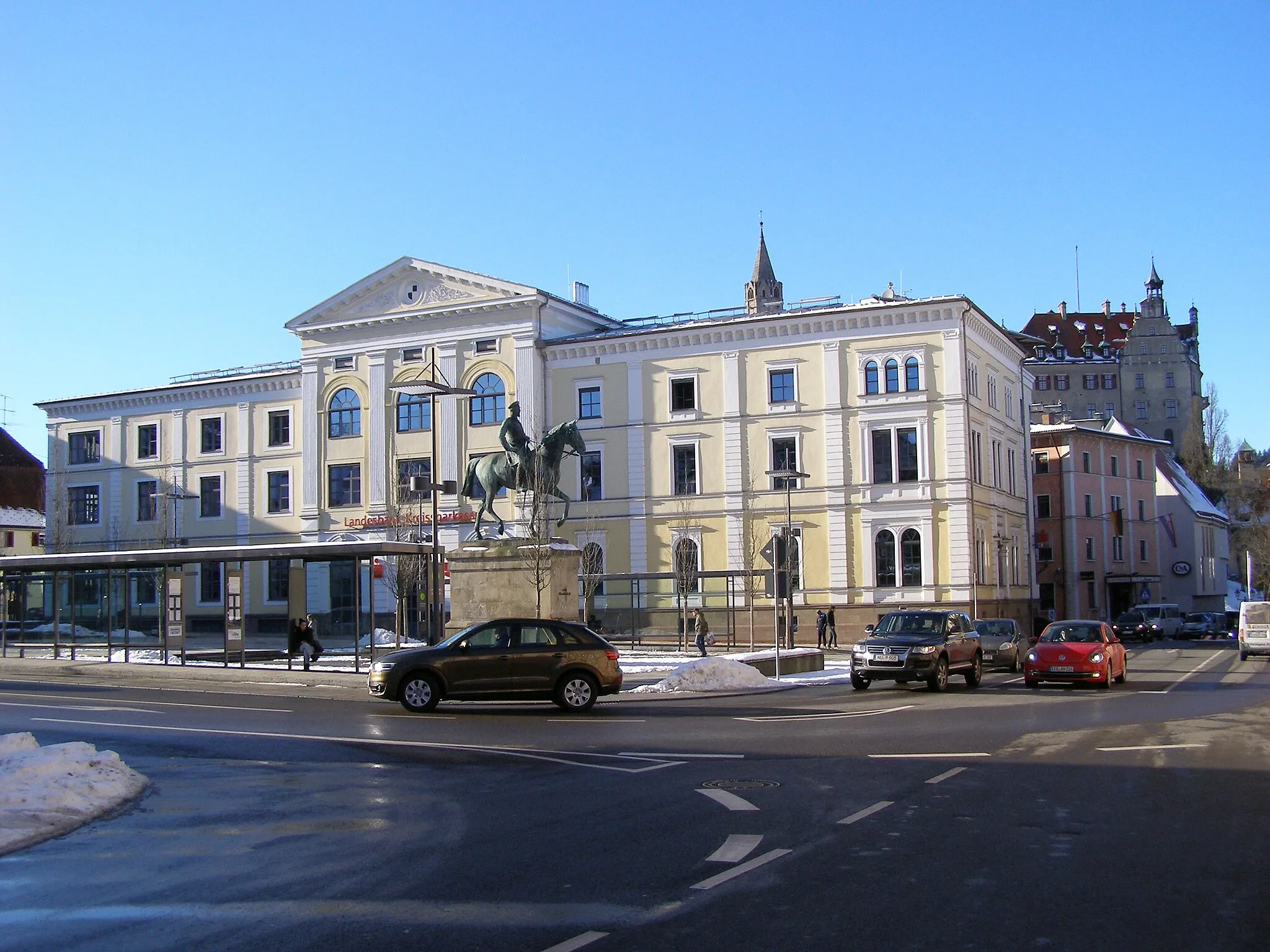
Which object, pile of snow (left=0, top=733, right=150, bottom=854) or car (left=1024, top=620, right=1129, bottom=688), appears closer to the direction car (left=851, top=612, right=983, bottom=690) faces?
the pile of snow

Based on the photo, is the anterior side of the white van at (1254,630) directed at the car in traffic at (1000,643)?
no

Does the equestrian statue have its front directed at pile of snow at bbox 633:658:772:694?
no

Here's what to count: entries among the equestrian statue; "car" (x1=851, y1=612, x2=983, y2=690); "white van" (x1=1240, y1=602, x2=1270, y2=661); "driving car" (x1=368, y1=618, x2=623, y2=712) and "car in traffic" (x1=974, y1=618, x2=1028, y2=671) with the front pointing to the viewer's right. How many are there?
1

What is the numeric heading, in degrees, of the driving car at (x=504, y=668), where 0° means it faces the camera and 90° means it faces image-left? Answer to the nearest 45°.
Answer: approximately 90°

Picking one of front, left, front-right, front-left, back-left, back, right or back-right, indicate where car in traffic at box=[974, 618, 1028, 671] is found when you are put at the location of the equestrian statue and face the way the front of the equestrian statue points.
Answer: front

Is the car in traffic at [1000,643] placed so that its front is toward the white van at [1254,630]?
no

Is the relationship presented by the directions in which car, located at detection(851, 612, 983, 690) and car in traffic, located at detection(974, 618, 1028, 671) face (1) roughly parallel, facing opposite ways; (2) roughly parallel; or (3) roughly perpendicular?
roughly parallel

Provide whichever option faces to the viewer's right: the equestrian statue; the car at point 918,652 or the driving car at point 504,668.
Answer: the equestrian statue

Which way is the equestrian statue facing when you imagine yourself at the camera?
facing to the right of the viewer

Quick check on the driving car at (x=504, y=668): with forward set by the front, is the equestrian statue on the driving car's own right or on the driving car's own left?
on the driving car's own right

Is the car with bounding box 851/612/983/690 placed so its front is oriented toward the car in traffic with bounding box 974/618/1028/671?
no

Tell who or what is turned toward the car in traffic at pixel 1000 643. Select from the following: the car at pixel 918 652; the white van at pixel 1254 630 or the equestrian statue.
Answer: the equestrian statue

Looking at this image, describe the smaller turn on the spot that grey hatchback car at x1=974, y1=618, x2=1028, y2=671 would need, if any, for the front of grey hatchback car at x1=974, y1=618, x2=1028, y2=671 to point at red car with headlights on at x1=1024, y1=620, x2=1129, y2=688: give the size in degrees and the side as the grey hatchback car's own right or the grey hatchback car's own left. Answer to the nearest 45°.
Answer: approximately 45° to the grey hatchback car's own left

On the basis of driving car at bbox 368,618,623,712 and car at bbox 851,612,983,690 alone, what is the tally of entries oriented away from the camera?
0

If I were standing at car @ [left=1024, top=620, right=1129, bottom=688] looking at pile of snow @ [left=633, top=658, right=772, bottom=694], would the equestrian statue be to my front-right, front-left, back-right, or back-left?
front-right
